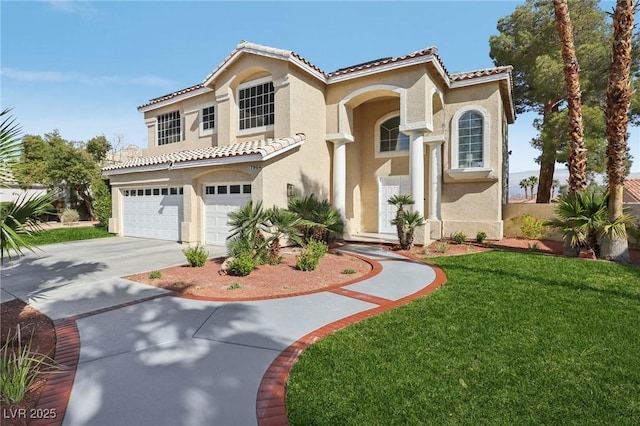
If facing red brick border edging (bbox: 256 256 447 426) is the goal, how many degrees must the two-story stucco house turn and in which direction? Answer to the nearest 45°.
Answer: approximately 45° to its left

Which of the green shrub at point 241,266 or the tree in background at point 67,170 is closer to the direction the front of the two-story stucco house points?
the green shrub

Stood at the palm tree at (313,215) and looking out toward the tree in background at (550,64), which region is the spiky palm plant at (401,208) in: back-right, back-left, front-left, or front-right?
front-right

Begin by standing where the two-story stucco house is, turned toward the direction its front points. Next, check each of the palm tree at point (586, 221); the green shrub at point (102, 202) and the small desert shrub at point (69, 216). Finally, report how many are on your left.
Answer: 1

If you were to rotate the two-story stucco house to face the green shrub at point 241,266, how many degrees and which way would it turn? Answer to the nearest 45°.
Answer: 0° — it already faces it

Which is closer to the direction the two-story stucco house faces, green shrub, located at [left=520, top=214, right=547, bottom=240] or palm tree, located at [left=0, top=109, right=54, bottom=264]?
the palm tree

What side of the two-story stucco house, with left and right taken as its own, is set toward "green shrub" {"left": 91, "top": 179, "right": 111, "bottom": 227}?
right

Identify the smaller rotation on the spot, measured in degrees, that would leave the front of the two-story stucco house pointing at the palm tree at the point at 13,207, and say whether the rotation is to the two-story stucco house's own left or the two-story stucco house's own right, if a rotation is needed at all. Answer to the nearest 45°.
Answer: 0° — it already faces it

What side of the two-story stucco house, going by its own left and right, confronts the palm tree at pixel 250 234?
front

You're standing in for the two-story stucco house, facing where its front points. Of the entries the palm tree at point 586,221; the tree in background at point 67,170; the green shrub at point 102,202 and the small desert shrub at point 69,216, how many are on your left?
1

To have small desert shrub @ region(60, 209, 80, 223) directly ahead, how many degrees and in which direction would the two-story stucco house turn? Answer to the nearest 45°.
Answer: approximately 90° to its right

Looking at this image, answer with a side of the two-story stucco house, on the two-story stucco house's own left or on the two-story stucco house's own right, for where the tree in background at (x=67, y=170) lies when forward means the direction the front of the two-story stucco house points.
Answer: on the two-story stucco house's own right

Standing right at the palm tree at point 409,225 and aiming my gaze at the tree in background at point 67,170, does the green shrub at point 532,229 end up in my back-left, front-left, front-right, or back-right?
back-right

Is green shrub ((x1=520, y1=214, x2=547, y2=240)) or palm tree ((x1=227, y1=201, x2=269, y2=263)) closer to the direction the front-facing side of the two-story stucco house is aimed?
the palm tree

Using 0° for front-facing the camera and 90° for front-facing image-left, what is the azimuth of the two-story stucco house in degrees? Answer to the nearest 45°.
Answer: approximately 45°
